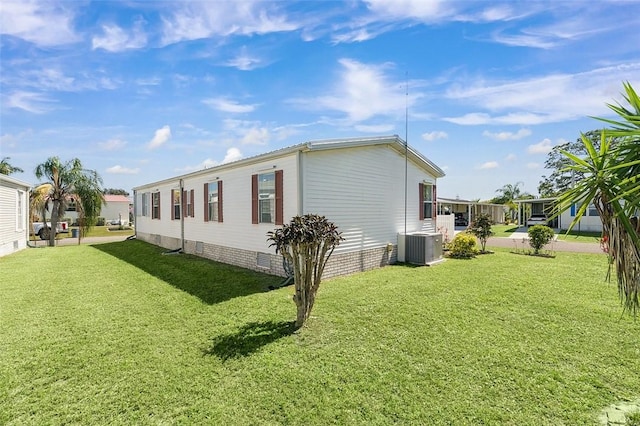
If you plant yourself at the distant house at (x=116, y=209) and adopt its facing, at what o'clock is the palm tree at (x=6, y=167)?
The palm tree is roughly at 1 o'clock from the distant house.

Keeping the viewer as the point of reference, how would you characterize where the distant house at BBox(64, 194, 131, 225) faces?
facing the viewer

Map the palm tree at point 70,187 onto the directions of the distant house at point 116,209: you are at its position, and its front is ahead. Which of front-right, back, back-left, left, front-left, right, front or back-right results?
front

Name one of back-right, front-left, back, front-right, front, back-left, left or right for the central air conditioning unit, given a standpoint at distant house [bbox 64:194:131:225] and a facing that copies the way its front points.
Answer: front
